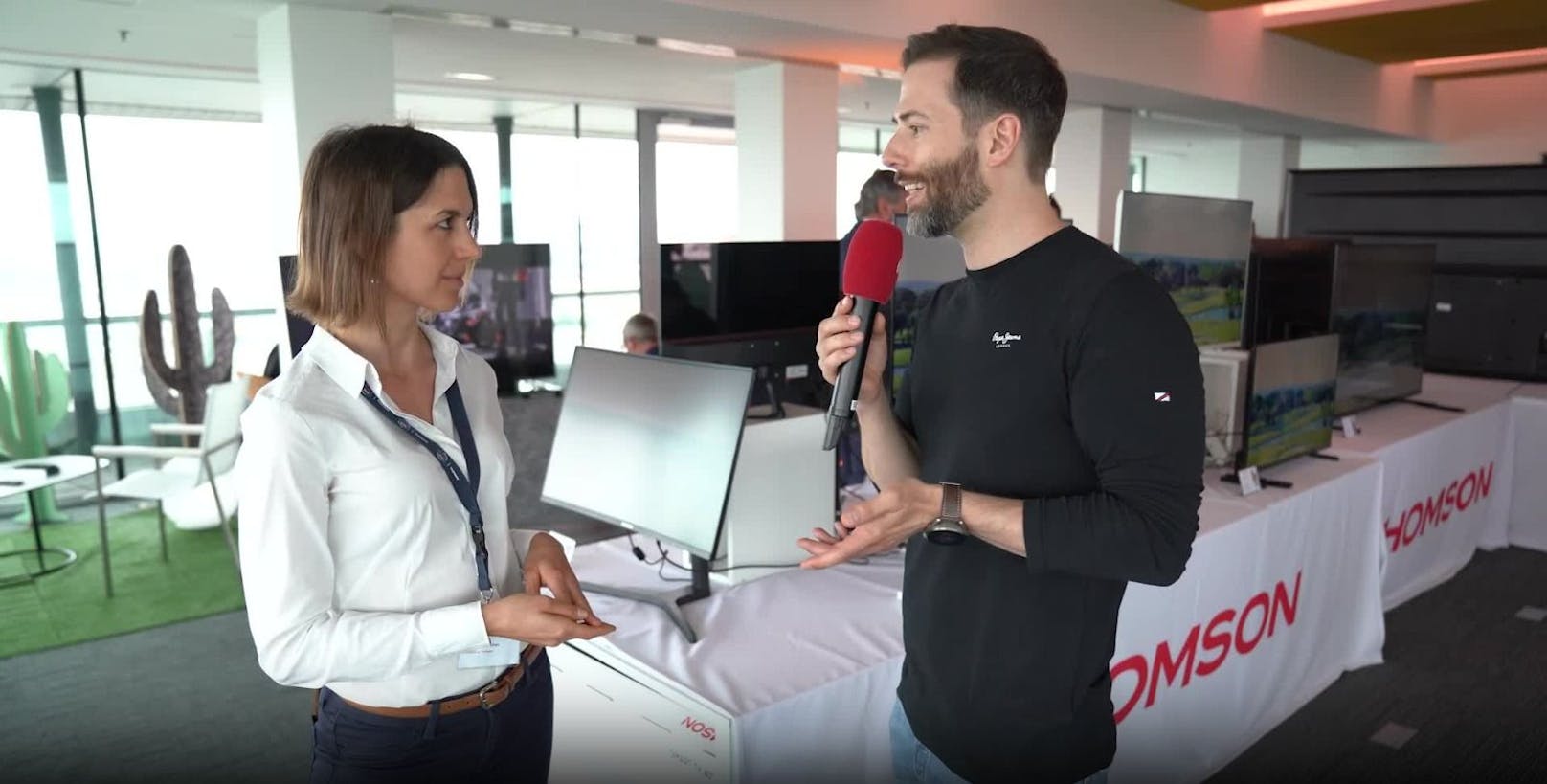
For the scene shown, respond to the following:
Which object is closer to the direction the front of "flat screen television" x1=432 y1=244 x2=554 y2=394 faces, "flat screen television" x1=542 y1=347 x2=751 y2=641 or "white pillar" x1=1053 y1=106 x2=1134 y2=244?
the flat screen television

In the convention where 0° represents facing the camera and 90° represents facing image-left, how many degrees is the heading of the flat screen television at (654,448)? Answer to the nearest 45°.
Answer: approximately 45°

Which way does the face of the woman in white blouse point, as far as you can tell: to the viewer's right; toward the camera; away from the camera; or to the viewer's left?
to the viewer's right

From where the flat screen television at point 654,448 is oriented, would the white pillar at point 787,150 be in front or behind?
behind

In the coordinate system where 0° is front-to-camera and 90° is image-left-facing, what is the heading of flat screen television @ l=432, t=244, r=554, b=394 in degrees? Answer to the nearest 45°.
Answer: approximately 0°

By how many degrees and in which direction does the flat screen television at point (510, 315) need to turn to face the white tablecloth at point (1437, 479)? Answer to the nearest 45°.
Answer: approximately 90° to its left

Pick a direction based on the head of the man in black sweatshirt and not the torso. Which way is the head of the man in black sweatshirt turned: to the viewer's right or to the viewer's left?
to the viewer's left

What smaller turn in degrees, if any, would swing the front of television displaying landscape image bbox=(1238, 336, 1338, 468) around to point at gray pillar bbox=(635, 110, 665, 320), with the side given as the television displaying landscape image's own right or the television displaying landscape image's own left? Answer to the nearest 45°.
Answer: approximately 180°

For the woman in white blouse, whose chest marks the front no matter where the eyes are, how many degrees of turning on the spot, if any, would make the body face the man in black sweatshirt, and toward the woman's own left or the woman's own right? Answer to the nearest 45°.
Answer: approximately 45° to the woman's own left

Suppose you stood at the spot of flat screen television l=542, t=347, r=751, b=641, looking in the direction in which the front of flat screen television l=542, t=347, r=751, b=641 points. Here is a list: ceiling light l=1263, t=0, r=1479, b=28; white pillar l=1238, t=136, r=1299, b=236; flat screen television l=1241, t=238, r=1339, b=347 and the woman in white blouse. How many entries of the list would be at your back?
3

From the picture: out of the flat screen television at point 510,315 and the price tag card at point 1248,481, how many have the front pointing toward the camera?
2

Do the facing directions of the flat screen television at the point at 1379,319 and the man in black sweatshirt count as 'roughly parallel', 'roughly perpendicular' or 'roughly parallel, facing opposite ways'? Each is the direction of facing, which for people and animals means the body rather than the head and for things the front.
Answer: roughly perpendicular

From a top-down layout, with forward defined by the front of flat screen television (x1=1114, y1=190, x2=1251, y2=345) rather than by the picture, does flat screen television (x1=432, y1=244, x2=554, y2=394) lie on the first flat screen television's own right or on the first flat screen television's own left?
on the first flat screen television's own right
